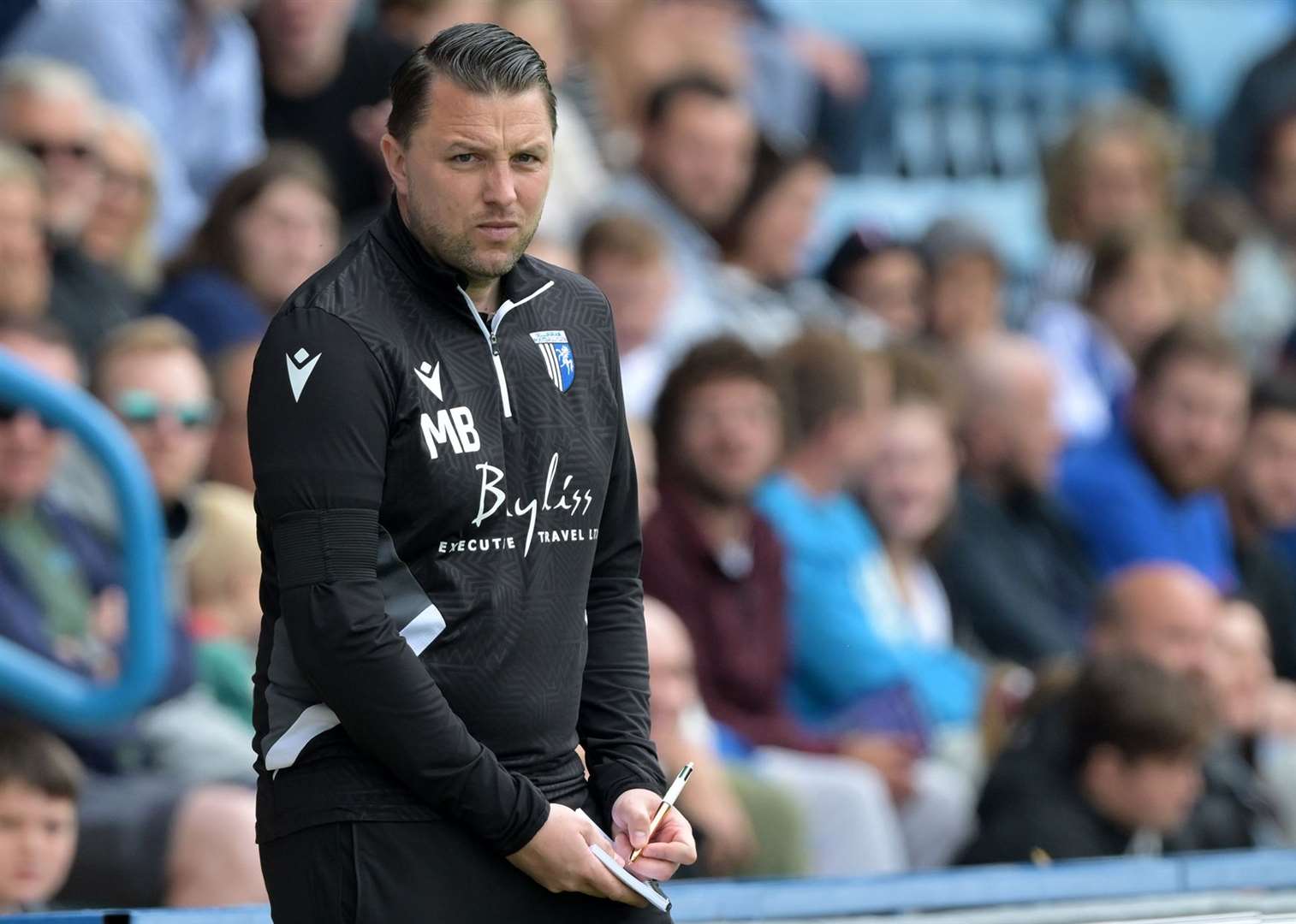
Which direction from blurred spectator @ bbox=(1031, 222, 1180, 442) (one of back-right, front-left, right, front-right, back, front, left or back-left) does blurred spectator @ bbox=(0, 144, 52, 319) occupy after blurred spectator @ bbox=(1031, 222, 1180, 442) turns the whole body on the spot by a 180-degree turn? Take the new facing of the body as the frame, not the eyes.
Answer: left

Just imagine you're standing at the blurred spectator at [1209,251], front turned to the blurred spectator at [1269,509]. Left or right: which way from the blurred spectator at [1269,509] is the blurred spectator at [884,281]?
right

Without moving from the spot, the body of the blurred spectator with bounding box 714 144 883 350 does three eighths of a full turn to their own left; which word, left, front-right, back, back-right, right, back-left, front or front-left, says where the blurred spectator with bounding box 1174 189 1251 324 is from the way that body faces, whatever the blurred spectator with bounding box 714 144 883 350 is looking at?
front-right

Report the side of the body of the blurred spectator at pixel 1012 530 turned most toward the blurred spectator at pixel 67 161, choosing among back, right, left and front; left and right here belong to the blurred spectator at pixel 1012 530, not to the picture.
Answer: right

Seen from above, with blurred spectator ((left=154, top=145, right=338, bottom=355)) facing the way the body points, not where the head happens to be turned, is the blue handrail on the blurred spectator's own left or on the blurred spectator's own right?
on the blurred spectator's own right
